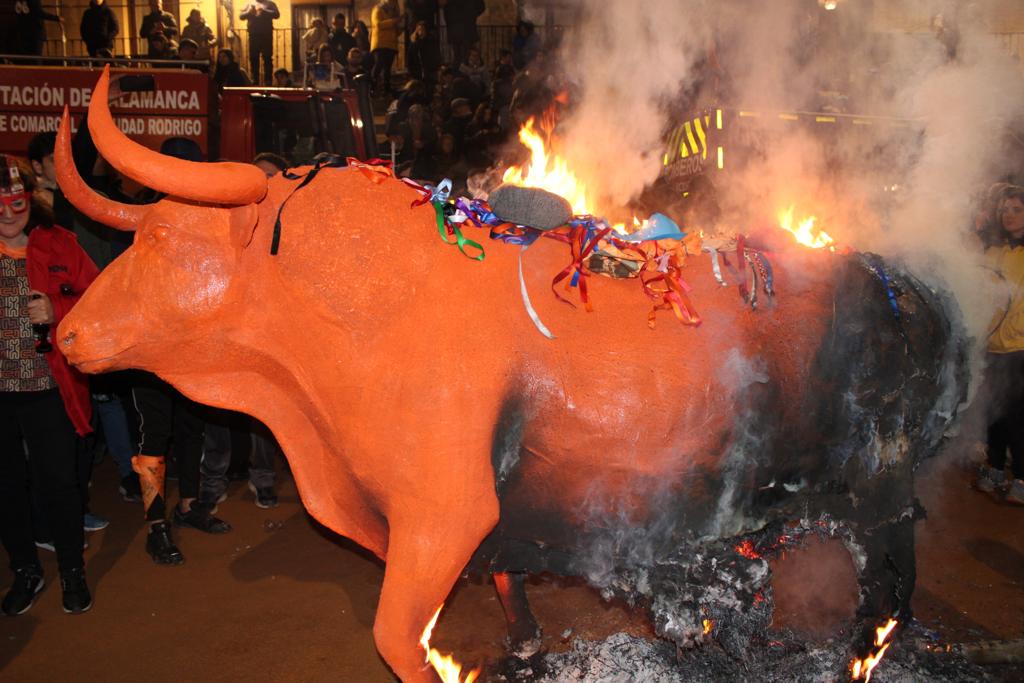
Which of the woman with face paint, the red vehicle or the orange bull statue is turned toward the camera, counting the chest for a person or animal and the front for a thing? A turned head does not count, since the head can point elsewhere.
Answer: the woman with face paint

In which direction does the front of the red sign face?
toward the camera

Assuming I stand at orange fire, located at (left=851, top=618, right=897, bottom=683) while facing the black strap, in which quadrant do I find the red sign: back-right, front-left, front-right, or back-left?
front-right

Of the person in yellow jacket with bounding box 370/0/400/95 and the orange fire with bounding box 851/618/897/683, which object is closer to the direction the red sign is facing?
the orange fire

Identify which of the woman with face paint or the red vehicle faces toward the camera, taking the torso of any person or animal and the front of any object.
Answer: the woman with face paint

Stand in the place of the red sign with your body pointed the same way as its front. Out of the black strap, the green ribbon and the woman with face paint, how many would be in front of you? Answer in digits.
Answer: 3

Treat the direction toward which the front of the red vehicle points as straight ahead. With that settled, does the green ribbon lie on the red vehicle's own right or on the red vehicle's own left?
on the red vehicle's own right

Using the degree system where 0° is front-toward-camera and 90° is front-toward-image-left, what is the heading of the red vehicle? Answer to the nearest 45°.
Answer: approximately 270°

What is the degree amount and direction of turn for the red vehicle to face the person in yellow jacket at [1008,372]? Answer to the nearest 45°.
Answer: approximately 45° to its right

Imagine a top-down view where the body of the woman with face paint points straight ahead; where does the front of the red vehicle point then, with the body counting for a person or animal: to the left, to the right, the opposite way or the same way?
to the left

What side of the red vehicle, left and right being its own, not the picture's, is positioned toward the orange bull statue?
right

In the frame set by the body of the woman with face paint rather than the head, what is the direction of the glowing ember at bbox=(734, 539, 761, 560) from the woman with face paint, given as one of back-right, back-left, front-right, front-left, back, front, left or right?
front-left

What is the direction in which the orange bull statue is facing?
to the viewer's left

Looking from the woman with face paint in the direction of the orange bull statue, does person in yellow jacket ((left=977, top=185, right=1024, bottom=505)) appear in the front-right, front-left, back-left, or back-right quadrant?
front-left

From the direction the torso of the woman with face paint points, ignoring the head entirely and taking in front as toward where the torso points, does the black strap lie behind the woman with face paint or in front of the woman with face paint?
in front

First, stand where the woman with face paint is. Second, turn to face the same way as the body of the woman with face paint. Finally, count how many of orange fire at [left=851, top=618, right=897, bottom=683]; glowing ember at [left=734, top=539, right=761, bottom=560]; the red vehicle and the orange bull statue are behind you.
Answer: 1

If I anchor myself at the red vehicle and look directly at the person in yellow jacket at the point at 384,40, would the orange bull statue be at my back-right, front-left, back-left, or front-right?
back-right
